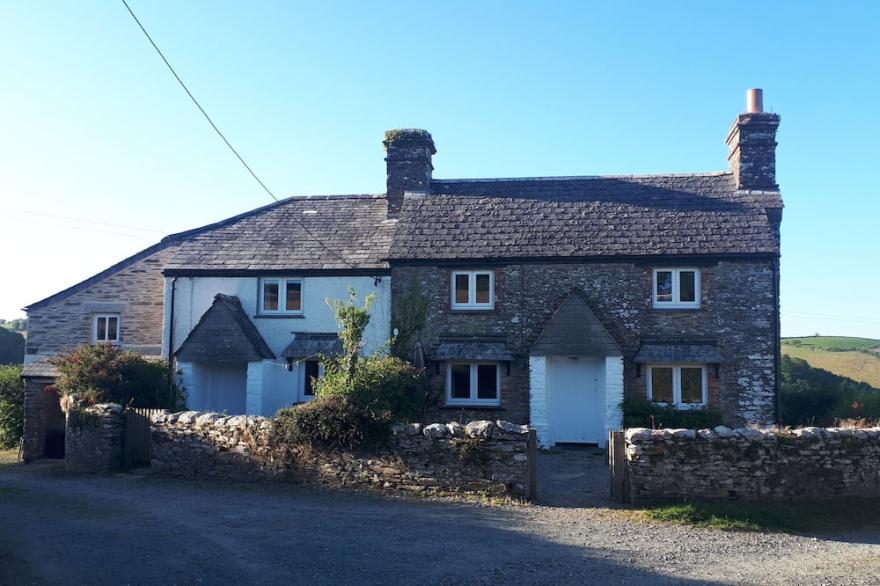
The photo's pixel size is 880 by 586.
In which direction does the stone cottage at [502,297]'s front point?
toward the camera

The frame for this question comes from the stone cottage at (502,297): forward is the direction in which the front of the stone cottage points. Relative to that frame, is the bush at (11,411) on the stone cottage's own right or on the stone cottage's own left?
on the stone cottage's own right

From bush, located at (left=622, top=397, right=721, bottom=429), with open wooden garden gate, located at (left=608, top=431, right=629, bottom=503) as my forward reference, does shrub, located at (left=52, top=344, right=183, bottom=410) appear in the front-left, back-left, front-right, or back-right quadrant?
front-right

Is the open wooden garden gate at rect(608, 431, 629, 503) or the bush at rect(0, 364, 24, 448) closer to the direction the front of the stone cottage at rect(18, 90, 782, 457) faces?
the open wooden garden gate

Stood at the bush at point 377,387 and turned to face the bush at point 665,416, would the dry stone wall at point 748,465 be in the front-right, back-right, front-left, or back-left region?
front-right

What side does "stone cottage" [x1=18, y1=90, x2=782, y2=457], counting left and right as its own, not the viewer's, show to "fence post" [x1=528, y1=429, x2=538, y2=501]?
front

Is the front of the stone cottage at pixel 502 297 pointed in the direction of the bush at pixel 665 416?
no

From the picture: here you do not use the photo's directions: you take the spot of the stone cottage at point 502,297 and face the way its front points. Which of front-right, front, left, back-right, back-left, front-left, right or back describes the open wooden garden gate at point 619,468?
front

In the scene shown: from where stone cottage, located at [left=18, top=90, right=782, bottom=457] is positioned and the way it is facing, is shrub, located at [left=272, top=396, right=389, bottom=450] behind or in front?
in front

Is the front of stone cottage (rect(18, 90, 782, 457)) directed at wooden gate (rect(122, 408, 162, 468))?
no
